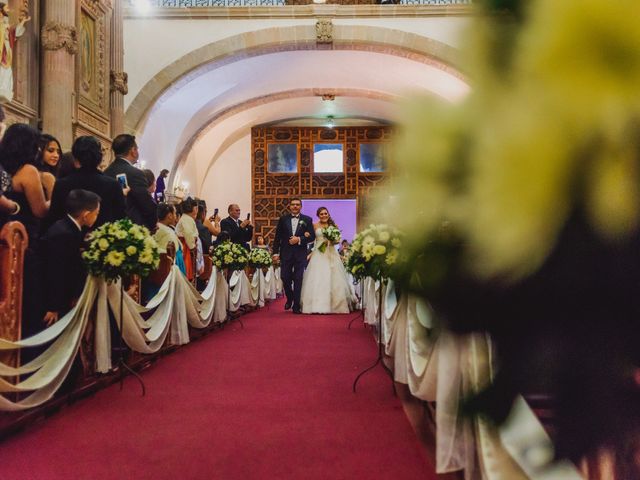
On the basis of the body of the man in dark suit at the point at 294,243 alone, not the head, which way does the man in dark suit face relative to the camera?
toward the camera

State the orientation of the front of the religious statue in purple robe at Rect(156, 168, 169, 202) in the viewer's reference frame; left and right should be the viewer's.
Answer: facing to the right of the viewer

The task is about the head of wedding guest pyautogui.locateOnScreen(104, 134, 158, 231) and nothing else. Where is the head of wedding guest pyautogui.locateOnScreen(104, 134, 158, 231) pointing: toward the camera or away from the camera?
away from the camera

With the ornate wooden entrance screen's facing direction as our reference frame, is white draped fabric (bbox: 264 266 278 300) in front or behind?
in front

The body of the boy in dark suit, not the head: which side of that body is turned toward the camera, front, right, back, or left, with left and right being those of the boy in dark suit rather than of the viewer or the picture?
right

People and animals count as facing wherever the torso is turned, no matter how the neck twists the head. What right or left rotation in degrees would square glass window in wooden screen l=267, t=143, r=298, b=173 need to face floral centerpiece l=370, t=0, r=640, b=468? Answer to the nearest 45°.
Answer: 0° — it already faces it

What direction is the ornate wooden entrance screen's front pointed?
toward the camera

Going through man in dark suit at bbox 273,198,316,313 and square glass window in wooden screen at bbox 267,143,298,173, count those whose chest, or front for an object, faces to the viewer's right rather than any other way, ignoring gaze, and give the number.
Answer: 0

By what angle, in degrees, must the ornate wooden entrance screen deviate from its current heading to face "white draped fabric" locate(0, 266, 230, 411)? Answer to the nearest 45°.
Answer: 0° — it already faces it

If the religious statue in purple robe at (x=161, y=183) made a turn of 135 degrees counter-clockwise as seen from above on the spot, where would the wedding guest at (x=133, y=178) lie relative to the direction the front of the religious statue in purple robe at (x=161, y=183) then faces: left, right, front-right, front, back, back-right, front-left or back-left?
back-left

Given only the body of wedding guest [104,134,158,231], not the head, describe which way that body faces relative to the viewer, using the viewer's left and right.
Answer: facing away from the viewer and to the right of the viewer

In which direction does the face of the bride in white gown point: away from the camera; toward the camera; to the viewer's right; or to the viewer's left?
toward the camera
